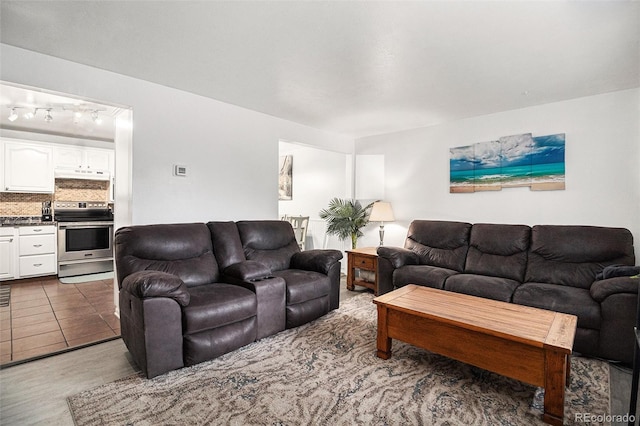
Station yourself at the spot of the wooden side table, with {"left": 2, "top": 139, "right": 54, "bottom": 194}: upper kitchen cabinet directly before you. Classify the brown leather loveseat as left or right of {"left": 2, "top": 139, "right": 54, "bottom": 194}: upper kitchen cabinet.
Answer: left

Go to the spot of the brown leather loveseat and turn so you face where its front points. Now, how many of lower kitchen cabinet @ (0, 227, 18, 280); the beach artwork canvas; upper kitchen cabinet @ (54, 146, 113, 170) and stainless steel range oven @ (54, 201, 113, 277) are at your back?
3

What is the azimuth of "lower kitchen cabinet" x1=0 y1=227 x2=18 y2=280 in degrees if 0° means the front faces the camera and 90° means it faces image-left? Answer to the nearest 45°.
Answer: approximately 0°

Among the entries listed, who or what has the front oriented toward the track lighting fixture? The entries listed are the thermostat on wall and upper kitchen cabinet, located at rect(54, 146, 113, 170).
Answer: the upper kitchen cabinet

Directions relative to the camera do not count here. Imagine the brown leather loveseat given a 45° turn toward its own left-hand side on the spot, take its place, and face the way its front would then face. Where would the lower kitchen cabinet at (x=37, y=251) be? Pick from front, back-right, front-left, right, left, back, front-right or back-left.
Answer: back-left

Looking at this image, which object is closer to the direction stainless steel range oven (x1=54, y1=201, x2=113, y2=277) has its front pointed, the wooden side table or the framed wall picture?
the wooden side table
